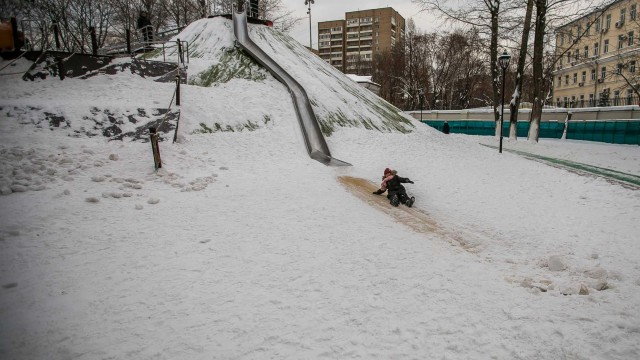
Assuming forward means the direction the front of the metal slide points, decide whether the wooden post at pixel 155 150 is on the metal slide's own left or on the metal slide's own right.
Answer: on the metal slide's own right

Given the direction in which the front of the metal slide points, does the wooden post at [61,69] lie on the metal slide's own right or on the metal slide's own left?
on the metal slide's own right

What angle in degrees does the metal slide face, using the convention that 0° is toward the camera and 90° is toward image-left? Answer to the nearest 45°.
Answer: approximately 315°

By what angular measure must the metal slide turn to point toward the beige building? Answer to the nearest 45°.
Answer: approximately 90° to its left

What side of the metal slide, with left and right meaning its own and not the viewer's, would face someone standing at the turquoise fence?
left

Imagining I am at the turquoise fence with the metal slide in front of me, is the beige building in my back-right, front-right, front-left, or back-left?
back-right
